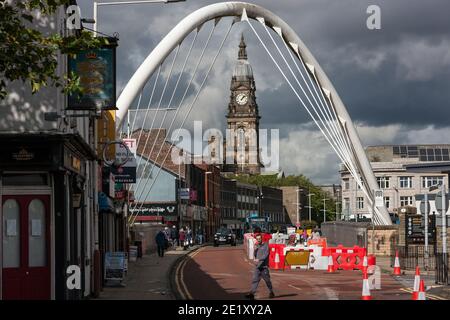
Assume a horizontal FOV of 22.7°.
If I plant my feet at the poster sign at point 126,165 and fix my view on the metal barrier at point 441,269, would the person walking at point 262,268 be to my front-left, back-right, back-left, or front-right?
front-right

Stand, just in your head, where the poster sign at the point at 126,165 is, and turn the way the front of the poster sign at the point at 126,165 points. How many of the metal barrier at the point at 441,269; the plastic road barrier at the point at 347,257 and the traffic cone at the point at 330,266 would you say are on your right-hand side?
0

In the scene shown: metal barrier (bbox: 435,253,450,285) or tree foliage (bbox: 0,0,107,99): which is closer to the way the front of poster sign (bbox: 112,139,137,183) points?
the tree foliage

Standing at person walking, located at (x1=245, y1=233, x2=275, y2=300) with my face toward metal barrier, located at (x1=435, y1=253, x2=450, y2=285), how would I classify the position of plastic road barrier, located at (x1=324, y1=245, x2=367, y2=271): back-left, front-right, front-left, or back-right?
front-left

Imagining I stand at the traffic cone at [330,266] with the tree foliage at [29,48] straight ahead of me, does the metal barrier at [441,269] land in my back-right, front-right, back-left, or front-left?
front-left

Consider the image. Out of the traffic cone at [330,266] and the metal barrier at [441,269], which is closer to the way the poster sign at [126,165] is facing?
the metal barrier

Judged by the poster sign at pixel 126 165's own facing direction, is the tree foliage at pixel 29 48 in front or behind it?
in front

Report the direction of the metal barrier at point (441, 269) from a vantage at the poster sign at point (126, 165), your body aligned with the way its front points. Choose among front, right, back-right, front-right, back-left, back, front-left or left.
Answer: front-left

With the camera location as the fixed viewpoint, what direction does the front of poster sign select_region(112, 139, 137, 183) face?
facing the viewer

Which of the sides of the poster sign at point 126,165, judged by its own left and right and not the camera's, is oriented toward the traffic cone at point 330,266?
left

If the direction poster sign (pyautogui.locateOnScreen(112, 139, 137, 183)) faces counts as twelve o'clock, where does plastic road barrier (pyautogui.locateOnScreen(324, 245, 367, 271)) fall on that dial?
The plastic road barrier is roughly at 9 o'clock from the poster sign.

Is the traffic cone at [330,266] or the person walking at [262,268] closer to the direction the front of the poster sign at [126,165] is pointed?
the person walking

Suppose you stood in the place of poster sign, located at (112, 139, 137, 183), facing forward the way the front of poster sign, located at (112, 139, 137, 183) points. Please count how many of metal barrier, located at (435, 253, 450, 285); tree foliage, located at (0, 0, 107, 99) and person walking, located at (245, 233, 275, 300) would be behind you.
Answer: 0

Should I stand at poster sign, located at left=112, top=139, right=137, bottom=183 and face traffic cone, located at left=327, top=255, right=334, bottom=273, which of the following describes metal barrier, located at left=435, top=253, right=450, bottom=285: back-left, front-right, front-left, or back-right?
front-right
